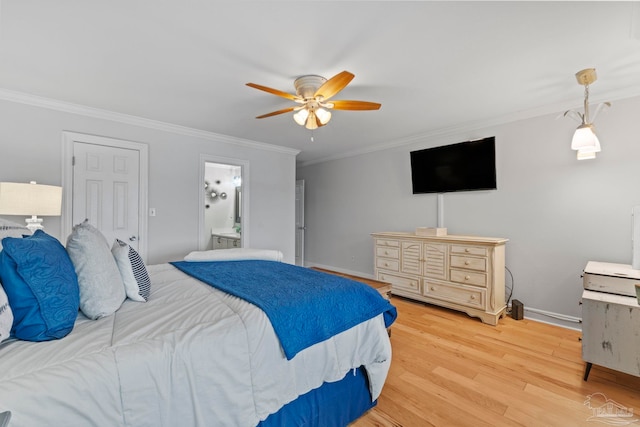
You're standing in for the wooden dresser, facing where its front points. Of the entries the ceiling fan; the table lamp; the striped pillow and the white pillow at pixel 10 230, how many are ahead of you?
4

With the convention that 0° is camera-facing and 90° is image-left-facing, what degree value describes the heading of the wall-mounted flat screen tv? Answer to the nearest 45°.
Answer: approximately 45°

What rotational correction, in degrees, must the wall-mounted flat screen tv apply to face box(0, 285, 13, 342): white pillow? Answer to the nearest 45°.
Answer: approximately 45° to its left

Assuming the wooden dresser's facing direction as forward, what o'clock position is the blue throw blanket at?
The blue throw blanket is roughly at 11 o'clock from the wooden dresser.

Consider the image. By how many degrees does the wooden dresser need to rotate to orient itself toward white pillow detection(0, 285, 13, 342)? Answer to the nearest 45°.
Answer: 0° — it already faces it

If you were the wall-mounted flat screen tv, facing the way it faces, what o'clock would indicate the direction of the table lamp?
The table lamp is roughly at 12 o'clock from the wall-mounted flat screen tv.

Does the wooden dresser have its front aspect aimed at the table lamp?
yes

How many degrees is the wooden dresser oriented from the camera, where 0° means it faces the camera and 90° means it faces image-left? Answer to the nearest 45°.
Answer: approximately 45°
